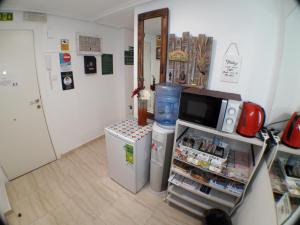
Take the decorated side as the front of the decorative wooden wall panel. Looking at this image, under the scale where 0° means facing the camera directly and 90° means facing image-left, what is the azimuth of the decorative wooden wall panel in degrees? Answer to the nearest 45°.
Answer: approximately 45°

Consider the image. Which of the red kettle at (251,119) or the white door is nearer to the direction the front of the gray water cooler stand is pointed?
the white door

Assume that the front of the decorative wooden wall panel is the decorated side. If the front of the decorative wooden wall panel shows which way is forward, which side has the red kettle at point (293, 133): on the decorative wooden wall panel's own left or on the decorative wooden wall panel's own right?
on the decorative wooden wall panel's own left

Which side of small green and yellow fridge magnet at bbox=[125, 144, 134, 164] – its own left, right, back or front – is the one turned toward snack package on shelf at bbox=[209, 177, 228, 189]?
left

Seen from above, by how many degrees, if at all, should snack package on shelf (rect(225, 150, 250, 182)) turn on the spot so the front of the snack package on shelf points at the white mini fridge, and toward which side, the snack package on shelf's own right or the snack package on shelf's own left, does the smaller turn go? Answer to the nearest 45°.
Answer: approximately 45° to the snack package on shelf's own right

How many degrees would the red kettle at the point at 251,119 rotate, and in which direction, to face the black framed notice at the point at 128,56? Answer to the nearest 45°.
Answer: approximately 45° to its right
